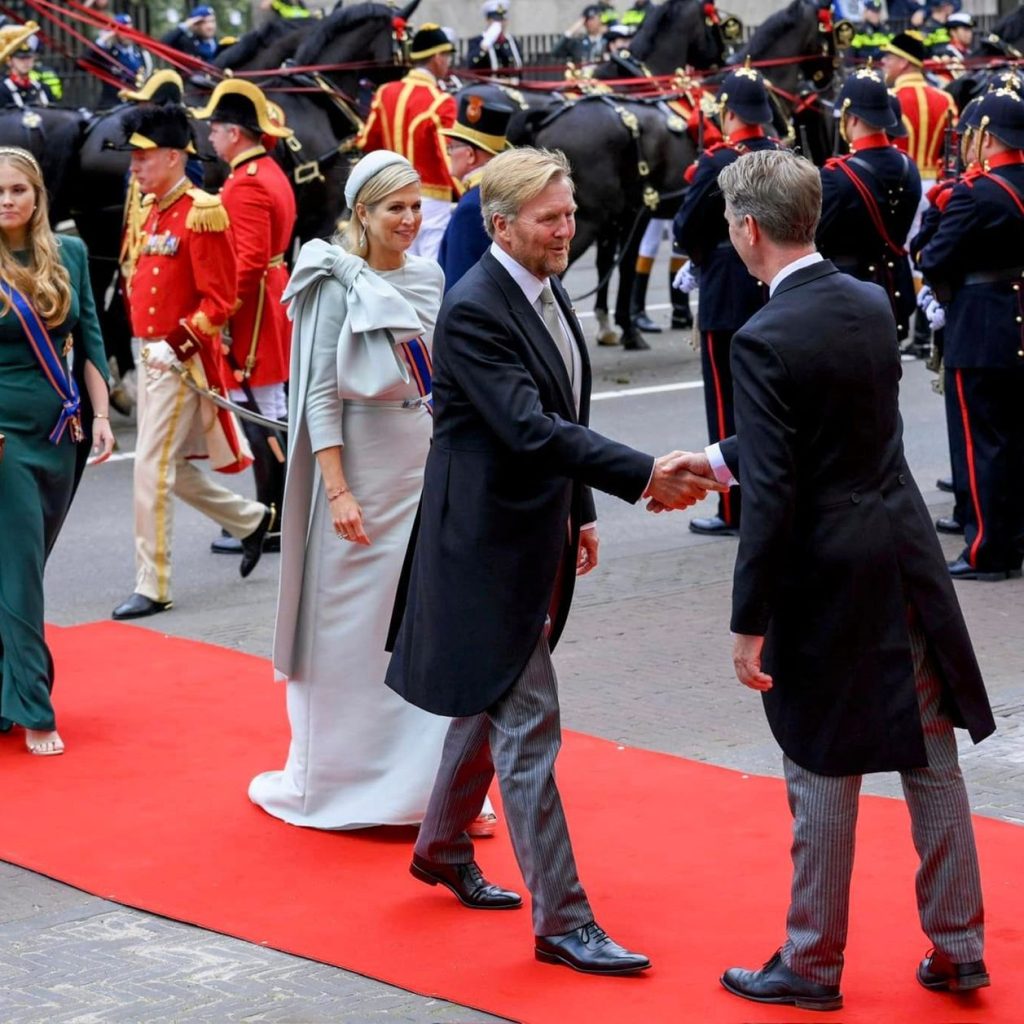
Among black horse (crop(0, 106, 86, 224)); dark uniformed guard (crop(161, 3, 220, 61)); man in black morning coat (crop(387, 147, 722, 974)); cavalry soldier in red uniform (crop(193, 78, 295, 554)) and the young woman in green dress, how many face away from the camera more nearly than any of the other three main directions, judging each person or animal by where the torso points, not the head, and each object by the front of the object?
0

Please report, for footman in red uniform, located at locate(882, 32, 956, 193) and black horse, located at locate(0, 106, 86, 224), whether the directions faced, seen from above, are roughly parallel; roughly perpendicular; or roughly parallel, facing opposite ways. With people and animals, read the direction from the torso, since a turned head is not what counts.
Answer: roughly perpendicular

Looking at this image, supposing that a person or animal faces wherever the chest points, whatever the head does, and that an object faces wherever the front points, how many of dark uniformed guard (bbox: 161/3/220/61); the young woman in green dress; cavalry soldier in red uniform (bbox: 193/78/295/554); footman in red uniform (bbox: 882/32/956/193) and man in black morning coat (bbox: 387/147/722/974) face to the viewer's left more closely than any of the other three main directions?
1

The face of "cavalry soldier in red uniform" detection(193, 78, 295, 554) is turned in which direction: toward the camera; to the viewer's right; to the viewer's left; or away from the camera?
to the viewer's left

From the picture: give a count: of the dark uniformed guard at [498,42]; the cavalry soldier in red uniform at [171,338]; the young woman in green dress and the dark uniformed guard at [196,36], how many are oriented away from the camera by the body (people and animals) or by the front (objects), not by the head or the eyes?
0

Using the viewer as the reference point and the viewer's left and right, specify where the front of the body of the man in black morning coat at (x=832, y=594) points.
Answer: facing away from the viewer and to the left of the viewer

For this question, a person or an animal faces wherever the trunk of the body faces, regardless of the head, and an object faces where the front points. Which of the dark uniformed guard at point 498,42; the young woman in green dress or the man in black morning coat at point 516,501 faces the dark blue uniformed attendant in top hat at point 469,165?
the dark uniformed guard at point 498,42

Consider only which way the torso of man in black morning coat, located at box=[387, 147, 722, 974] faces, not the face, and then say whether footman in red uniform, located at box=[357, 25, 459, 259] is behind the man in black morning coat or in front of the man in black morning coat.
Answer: behind

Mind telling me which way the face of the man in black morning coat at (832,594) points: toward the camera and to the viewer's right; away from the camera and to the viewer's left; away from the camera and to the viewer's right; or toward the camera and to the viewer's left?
away from the camera and to the viewer's left

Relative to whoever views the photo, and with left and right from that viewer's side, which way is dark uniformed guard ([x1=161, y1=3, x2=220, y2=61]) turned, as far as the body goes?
facing the viewer and to the right of the viewer
